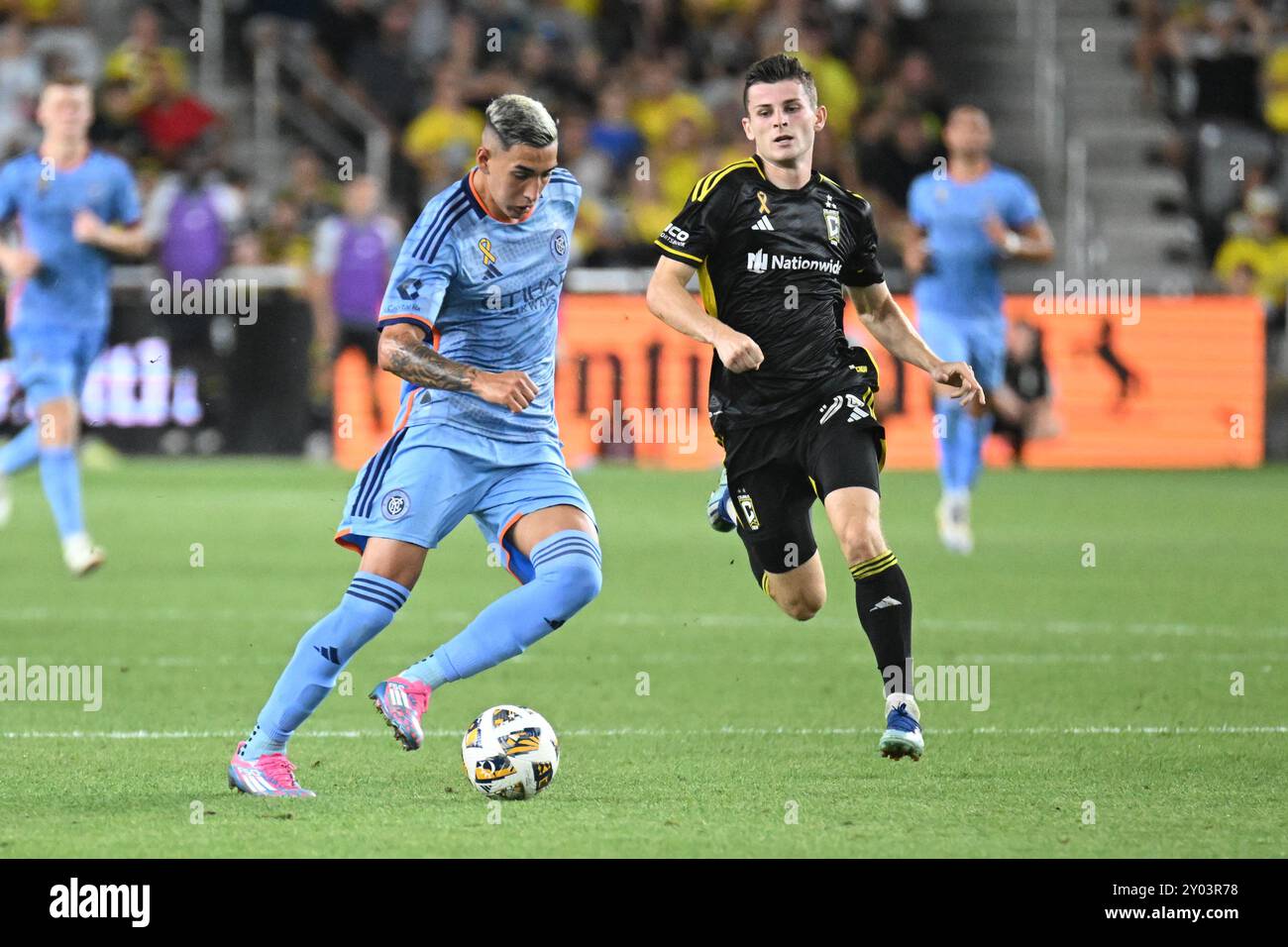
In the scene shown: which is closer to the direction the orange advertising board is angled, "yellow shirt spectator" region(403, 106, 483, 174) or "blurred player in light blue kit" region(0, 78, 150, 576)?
the blurred player in light blue kit

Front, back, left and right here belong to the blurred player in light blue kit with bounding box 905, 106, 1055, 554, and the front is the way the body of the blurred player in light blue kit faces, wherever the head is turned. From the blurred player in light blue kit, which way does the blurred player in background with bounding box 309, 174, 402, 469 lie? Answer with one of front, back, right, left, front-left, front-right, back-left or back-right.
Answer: back-right

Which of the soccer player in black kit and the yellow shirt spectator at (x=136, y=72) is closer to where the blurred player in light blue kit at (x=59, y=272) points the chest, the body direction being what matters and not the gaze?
the soccer player in black kit

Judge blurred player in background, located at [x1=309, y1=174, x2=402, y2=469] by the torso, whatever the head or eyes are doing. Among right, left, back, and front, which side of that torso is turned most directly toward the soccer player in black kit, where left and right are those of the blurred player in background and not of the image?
front

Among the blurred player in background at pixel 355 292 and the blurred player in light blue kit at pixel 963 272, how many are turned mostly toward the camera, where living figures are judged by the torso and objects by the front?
2

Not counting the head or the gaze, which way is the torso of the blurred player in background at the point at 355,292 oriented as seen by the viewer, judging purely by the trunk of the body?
toward the camera

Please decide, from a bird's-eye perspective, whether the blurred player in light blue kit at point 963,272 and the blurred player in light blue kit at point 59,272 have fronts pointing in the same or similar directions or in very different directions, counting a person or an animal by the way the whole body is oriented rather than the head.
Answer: same or similar directions

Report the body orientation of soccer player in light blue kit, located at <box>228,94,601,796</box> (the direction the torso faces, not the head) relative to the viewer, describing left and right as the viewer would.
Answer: facing the viewer and to the right of the viewer

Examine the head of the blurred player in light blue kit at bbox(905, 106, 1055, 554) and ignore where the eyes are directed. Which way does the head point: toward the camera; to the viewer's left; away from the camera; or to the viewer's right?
toward the camera

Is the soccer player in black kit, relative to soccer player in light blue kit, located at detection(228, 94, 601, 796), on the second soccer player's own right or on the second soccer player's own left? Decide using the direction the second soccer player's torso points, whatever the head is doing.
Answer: on the second soccer player's own left

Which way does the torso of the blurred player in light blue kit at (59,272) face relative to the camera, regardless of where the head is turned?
toward the camera

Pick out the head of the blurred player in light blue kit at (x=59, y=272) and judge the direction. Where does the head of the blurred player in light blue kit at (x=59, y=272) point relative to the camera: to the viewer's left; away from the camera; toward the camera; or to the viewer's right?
toward the camera

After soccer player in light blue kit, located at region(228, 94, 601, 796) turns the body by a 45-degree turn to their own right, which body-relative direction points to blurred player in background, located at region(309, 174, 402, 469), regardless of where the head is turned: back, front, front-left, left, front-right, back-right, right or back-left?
back

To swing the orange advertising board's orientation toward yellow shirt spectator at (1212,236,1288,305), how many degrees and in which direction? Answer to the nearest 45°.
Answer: approximately 135° to its left

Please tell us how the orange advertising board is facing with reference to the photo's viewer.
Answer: facing the viewer

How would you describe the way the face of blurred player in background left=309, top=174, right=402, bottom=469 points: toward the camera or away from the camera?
toward the camera

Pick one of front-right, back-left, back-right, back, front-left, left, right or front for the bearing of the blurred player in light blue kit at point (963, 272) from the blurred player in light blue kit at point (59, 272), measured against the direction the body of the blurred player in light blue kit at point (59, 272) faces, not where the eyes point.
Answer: left

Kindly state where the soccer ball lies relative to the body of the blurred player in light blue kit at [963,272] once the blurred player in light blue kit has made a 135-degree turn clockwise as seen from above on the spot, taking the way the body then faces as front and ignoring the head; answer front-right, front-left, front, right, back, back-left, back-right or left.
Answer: back-left

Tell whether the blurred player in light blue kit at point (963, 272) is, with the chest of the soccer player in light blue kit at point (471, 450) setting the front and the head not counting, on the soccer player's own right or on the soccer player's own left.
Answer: on the soccer player's own left
